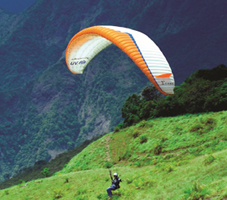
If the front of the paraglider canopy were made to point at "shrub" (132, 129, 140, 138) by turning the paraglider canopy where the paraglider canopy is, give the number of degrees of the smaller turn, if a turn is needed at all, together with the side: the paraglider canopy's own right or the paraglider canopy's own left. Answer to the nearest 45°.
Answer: approximately 135° to the paraglider canopy's own right

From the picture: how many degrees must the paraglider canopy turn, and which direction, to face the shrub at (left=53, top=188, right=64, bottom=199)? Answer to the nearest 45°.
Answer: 0° — it already faces it

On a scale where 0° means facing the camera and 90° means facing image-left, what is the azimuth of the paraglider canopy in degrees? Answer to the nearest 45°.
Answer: approximately 45°

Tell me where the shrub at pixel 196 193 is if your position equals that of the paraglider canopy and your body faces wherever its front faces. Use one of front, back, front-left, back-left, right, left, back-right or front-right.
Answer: front-left
